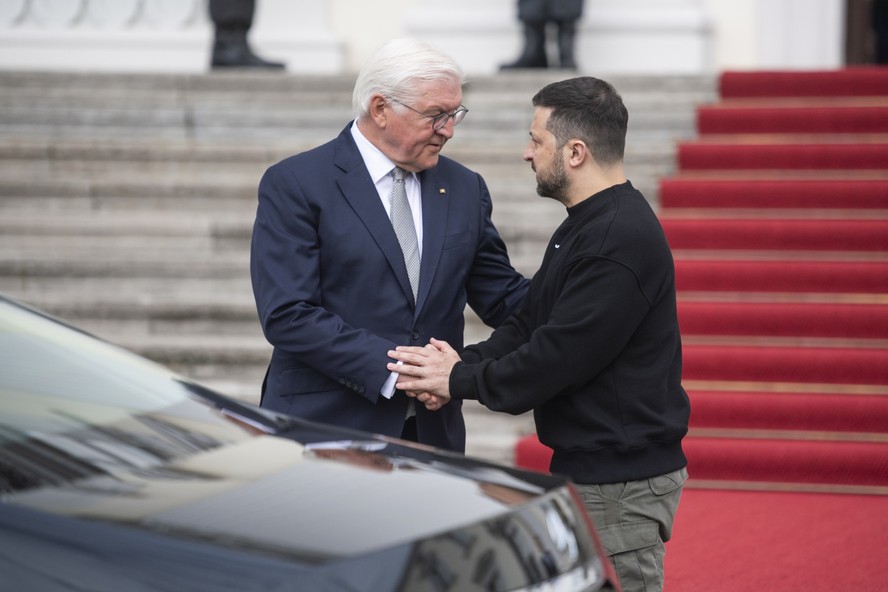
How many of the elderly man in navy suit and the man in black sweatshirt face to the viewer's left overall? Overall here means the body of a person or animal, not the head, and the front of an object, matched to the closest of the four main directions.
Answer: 1

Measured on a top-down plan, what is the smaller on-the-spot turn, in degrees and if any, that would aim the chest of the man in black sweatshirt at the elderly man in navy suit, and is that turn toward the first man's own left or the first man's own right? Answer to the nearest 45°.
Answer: approximately 45° to the first man's own right

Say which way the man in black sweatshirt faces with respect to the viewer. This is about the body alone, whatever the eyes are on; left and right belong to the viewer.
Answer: facing to the left of the viewer

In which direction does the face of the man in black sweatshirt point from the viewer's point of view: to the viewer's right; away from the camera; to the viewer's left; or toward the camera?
to the viewer's left

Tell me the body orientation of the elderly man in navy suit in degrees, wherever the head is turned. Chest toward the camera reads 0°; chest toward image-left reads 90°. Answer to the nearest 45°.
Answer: approximately 315°

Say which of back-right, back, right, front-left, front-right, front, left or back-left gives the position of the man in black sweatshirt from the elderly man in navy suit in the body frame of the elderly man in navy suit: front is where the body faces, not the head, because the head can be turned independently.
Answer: front

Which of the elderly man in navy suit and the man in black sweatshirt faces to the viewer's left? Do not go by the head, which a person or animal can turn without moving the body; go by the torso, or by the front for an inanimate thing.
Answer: the man in black sweatshirt
